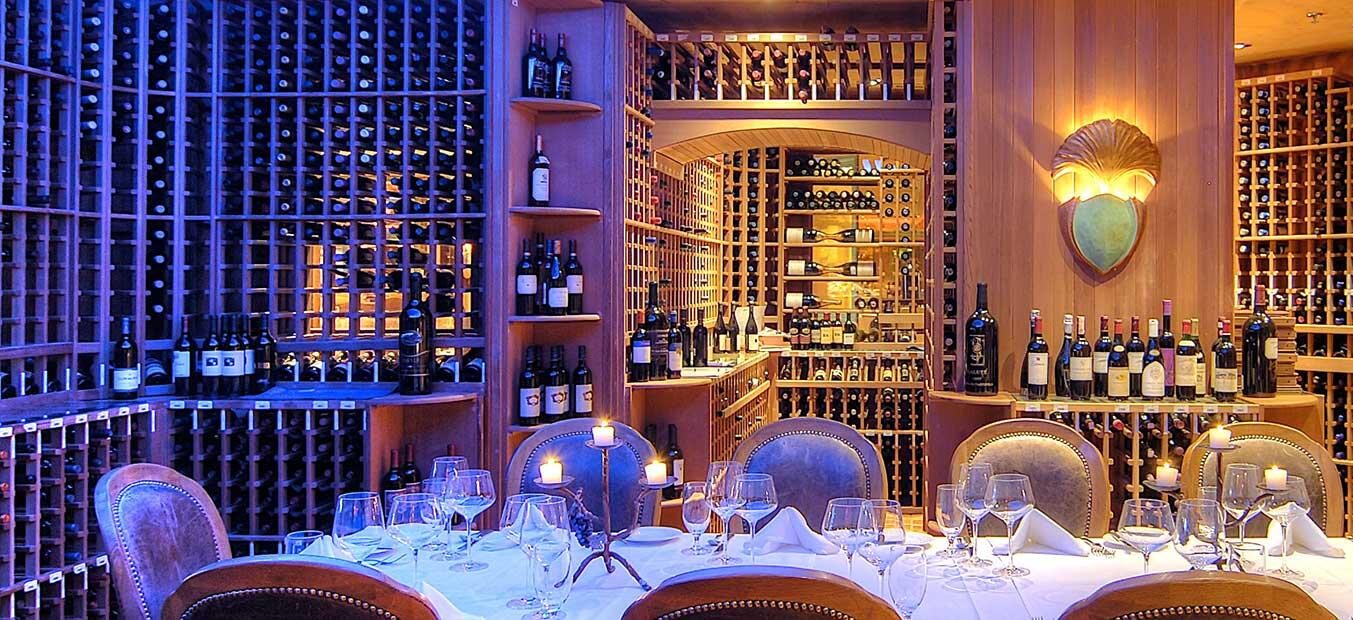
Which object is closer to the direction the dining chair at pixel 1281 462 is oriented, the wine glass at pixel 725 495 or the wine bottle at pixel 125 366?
the wine glass

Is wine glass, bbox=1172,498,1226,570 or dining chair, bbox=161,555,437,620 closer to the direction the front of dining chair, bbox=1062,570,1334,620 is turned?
the wine glass

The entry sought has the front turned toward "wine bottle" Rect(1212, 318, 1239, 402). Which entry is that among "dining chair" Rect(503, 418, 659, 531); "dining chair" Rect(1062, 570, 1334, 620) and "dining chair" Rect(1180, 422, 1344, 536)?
"dining chair" Rect(1062, 570, 1334, 620)

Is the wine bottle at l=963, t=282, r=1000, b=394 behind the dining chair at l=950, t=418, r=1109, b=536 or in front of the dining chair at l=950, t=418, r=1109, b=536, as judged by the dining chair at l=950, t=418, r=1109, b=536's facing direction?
behind

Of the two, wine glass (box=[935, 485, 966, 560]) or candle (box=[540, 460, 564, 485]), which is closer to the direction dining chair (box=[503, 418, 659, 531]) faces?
the candle

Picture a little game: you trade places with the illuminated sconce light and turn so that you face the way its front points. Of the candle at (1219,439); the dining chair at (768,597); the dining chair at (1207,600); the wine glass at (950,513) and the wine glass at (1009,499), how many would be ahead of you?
5

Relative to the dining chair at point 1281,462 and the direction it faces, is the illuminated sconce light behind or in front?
behind

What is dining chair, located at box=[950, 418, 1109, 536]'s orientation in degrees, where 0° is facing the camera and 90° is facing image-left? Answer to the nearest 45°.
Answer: approximately 0°

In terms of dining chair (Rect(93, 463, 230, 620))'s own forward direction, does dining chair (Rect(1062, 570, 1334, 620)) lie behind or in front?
in front

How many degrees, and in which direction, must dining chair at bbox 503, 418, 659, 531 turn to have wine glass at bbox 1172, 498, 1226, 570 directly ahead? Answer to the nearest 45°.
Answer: approximately 45° to its left

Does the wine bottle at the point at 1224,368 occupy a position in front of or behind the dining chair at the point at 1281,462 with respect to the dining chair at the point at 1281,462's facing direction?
behind

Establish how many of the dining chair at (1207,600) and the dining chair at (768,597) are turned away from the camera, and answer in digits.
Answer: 2

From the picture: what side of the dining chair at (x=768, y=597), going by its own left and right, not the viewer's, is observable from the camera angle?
back

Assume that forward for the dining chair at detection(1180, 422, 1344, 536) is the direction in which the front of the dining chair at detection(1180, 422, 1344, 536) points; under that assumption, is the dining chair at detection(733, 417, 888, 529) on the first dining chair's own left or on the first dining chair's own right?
on the first dining chair's own right

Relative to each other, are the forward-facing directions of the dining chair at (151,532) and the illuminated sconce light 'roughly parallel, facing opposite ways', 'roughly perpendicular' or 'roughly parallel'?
roughly perpendicular

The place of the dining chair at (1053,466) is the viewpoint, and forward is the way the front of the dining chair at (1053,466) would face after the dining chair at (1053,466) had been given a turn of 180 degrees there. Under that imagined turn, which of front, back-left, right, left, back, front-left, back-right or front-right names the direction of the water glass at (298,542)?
back-left

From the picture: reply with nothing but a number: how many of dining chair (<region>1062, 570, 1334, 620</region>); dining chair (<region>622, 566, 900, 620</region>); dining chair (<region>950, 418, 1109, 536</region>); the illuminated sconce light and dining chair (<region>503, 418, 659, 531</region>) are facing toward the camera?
3

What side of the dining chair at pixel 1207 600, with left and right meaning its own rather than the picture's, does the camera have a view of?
back

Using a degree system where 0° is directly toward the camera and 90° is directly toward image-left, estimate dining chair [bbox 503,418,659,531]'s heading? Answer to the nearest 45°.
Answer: approximately 0°

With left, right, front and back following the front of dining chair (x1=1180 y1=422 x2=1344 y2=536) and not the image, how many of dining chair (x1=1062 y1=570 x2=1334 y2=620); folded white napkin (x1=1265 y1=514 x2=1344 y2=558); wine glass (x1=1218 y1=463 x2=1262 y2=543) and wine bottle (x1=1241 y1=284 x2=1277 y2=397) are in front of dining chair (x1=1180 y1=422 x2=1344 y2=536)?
3
